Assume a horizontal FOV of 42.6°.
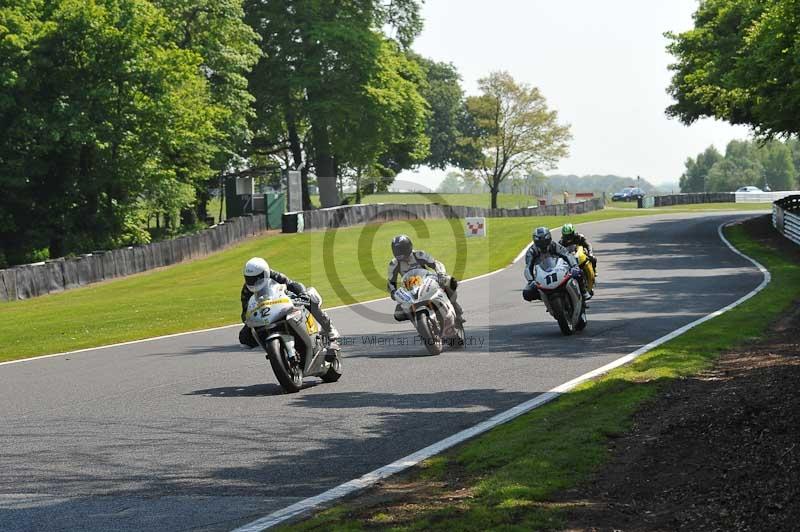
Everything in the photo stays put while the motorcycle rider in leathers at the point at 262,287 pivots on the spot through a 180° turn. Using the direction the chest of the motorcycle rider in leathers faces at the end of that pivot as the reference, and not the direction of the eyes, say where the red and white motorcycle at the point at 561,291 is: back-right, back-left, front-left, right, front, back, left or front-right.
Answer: front

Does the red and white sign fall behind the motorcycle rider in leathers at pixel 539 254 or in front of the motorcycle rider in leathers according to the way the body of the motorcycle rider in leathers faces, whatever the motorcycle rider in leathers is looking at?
behind

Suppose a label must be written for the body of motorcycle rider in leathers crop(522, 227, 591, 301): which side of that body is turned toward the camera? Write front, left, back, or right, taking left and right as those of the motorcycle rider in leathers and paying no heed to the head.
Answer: front

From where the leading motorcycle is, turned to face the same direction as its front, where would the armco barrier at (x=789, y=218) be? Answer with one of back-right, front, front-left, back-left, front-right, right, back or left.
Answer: back

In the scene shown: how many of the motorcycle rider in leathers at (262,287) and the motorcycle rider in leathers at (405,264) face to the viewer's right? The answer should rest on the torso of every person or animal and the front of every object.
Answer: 0

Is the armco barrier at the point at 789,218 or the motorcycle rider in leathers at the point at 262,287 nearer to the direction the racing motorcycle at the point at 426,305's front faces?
the motorcycle rider in leathers

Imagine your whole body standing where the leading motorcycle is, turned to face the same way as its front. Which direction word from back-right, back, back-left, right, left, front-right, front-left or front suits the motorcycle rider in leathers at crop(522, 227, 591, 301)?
back

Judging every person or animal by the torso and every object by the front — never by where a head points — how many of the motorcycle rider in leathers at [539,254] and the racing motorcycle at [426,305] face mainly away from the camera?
0

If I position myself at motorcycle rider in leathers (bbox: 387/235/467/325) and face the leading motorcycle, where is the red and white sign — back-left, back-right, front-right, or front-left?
back-right

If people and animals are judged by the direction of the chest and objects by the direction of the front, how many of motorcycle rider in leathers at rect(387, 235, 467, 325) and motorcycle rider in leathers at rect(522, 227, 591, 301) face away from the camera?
0

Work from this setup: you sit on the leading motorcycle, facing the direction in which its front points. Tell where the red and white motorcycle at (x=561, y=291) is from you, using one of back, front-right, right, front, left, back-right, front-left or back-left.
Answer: back

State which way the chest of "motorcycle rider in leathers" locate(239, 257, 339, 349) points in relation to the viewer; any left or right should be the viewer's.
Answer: facing the viewer and to the left of the viewer

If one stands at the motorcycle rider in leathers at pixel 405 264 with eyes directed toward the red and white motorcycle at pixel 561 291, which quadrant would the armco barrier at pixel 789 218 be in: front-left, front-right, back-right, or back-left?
front-left
